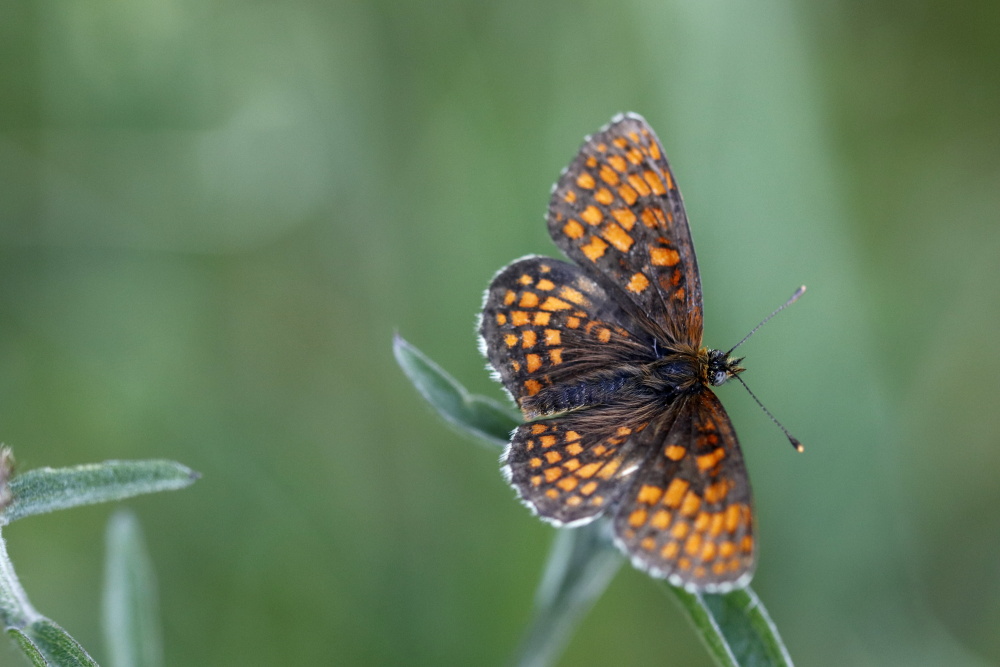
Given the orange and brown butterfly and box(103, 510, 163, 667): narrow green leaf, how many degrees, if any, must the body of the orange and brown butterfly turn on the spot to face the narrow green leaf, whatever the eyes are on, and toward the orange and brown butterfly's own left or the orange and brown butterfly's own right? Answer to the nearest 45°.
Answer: approximately 180°

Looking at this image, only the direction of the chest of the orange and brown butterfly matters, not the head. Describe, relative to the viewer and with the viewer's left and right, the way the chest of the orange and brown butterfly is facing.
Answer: facing to the right of the viewer

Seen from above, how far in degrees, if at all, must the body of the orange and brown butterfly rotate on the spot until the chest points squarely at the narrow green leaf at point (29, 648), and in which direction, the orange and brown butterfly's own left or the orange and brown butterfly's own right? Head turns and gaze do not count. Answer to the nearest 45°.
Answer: approximately 135° to the orange and brown butterfly's own right

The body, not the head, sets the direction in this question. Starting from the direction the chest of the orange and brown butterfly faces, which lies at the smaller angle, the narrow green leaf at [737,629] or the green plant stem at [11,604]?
the narrow green leaf

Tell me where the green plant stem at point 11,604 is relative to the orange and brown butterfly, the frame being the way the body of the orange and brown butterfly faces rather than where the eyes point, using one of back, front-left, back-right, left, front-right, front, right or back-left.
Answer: back-right

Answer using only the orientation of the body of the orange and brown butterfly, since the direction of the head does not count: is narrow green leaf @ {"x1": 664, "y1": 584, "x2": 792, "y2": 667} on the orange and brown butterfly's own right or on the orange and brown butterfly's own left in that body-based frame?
on the orange and brown butterfly's own right
